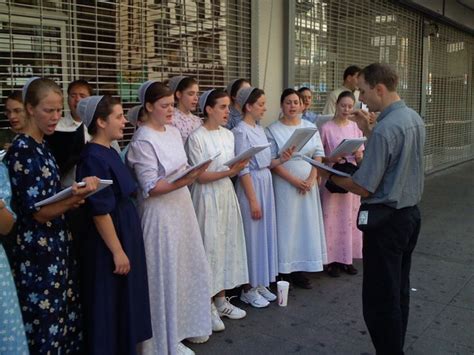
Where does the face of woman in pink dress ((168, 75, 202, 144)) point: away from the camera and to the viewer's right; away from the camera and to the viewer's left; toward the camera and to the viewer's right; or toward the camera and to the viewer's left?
toward the camera and to the viewer's right

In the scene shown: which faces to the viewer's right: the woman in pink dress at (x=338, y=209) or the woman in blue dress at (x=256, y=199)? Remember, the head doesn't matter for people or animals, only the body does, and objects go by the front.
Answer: the woman in blue dress

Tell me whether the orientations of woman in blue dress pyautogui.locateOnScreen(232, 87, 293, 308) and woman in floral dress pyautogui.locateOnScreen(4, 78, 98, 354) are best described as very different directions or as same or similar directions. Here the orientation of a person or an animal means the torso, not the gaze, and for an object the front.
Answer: same or similar directions

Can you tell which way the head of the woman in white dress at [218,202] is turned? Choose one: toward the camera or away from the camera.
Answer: toward the camera

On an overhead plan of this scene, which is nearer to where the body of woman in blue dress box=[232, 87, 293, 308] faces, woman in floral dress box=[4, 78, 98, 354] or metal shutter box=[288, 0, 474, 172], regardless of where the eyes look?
the metal shutter

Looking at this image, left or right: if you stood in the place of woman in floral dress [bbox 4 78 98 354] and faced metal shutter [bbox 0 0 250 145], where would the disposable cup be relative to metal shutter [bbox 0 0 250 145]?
right

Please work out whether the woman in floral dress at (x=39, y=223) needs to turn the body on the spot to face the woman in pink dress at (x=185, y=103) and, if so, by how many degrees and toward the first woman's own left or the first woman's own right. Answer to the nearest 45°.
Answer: approximately 90° to the first woman's own left

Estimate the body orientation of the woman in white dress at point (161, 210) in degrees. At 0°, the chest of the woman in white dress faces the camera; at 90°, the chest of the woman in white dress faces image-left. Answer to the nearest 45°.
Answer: approximately 315°

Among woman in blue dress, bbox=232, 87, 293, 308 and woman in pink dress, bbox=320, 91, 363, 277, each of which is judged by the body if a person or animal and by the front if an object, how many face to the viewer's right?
1

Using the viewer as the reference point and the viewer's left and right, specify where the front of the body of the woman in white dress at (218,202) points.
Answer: facing the viewer and to the right of the viewer

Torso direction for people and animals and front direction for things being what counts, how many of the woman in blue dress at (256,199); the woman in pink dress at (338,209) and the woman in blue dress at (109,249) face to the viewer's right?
2
